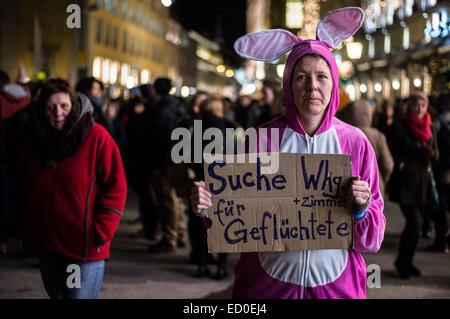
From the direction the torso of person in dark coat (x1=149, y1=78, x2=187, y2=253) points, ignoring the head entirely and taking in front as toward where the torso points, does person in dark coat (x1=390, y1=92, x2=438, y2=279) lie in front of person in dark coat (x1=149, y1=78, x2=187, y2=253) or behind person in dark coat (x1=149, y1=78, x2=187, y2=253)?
behind

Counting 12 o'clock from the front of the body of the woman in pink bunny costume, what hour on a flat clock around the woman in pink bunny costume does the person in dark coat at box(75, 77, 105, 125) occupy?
The person in dark coat is roughly at 5 o'clock from the woman in pink bunny costume.

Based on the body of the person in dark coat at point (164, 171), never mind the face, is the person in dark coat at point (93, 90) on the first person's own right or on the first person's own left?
on the first person's own left

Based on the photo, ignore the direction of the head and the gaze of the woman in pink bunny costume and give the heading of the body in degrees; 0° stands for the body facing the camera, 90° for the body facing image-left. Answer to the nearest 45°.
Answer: approximately 0°

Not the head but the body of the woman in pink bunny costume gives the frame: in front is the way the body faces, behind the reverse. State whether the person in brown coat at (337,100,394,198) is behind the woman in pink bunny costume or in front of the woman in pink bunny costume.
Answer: behind

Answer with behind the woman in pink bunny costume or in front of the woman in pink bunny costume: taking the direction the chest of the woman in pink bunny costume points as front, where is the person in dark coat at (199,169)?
behind
